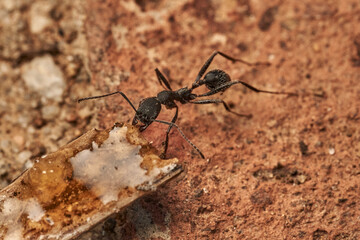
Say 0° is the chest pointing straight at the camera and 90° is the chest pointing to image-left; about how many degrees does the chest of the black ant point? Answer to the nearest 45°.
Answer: approximately 45°
